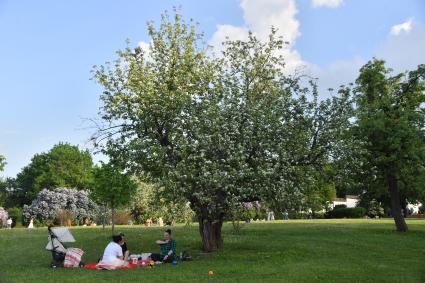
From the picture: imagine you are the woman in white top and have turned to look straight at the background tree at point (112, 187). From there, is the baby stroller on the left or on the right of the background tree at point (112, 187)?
left

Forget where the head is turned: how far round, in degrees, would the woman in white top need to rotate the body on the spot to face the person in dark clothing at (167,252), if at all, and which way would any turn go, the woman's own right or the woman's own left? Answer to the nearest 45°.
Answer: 0° — they already face them

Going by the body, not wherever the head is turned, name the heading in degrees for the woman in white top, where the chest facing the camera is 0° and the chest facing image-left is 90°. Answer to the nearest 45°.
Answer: approximately 225°

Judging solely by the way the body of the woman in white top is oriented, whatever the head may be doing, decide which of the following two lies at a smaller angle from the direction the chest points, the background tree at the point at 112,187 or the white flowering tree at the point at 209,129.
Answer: the white flowering tree

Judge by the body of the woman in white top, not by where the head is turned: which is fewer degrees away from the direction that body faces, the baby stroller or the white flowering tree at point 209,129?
the white flowering tree

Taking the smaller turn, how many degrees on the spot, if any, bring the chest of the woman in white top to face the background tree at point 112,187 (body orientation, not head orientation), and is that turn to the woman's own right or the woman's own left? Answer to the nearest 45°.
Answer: approximately 45° to the woman's own left
